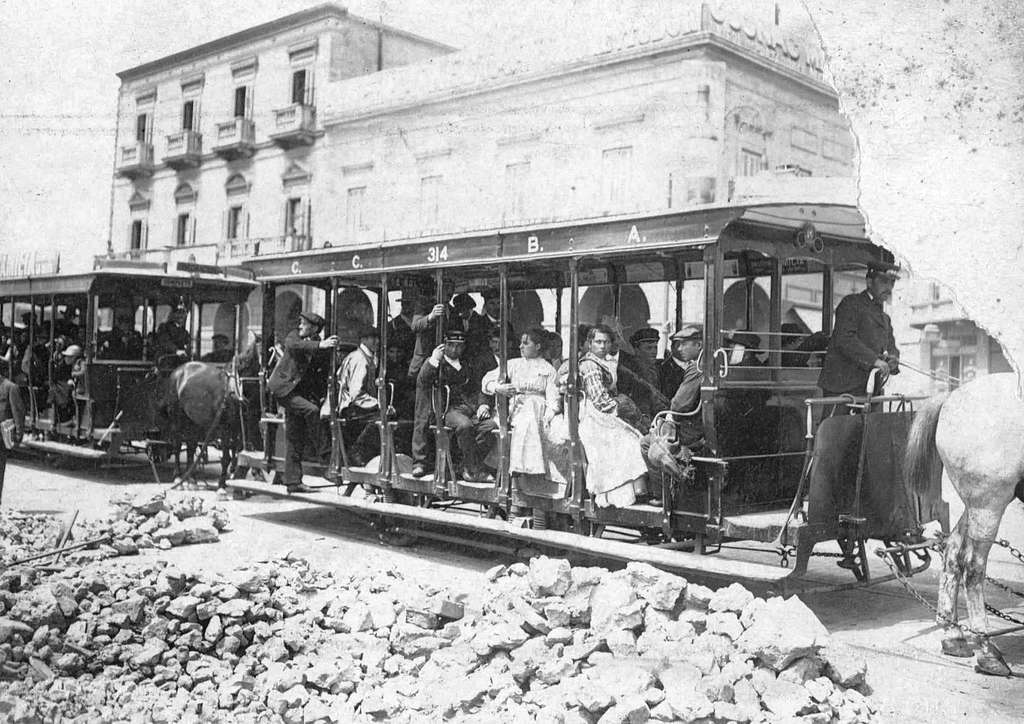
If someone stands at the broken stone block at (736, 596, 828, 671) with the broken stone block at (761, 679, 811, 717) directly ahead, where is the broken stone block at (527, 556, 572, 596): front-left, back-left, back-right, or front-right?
back-right

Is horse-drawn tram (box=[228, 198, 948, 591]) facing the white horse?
yes

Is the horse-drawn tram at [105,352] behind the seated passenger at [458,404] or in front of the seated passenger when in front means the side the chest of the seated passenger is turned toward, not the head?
behind

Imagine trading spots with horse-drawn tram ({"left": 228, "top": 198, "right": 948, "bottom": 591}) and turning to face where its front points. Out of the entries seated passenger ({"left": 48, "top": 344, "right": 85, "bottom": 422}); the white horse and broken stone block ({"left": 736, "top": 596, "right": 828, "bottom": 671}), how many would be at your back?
1

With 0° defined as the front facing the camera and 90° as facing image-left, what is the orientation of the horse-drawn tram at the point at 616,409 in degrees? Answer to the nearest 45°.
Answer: approximately 315°

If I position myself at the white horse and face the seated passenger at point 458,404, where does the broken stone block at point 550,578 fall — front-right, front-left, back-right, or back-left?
front-left

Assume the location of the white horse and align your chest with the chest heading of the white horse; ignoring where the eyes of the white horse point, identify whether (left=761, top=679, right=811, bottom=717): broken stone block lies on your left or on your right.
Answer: on your right

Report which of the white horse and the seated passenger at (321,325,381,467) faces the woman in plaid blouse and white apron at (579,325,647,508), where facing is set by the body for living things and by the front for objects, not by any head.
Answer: the seated passenger

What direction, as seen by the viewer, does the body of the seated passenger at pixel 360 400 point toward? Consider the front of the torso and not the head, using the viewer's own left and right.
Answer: facing the viewer and to the right of the viewer

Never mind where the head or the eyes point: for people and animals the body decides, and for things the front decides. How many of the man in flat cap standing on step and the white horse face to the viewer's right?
2

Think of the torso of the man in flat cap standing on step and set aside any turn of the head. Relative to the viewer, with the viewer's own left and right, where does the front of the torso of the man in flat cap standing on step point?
facing to the right of the viewer

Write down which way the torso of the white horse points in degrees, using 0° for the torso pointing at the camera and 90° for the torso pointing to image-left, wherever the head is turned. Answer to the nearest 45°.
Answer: approximately 270°
